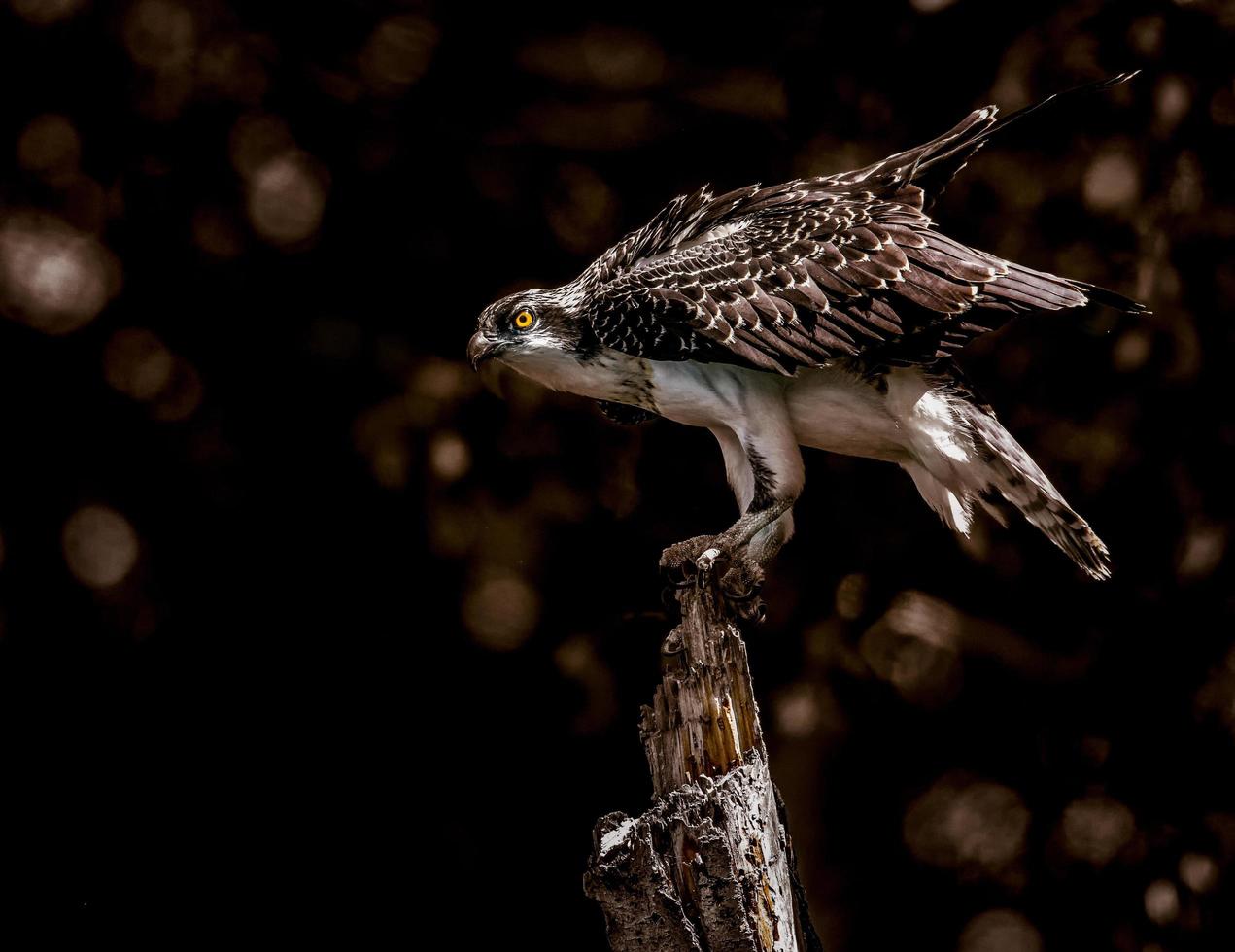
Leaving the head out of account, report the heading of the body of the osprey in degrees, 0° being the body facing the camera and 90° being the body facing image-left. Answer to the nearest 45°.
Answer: approximately 90°
